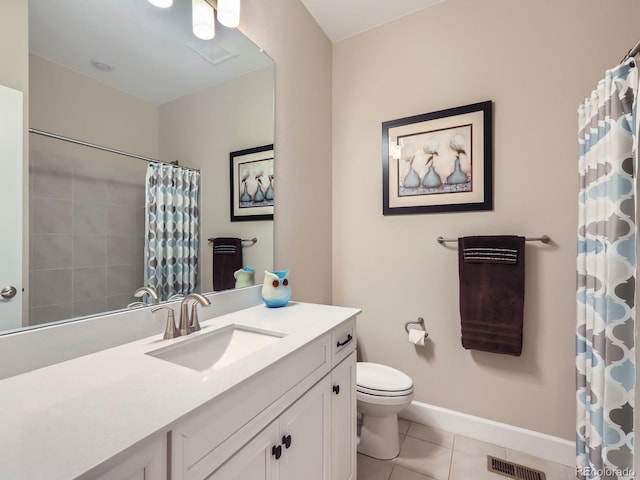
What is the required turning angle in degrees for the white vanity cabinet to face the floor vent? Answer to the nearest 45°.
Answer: approximately 45° to its left

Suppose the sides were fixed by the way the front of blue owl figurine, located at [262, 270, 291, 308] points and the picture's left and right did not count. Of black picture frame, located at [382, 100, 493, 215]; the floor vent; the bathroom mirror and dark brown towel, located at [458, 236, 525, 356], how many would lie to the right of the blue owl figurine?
1

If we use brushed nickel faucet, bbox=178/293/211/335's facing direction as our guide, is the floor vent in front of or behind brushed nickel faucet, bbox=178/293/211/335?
in front

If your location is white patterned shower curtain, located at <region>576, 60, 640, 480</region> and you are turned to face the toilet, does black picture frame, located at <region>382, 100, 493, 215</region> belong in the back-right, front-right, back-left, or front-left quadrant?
front-right

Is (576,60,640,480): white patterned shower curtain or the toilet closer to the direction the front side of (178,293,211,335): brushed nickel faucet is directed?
the white patterned shower curtain

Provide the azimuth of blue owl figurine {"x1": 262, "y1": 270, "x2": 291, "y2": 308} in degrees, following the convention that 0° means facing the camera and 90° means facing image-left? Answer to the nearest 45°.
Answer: approximately 315°

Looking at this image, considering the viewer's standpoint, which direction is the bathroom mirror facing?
facing the viewer and to the right of the viewer

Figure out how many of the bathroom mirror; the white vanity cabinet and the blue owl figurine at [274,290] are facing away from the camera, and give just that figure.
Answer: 0

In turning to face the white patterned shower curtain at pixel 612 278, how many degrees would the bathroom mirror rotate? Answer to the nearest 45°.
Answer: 0° — it already faces it
